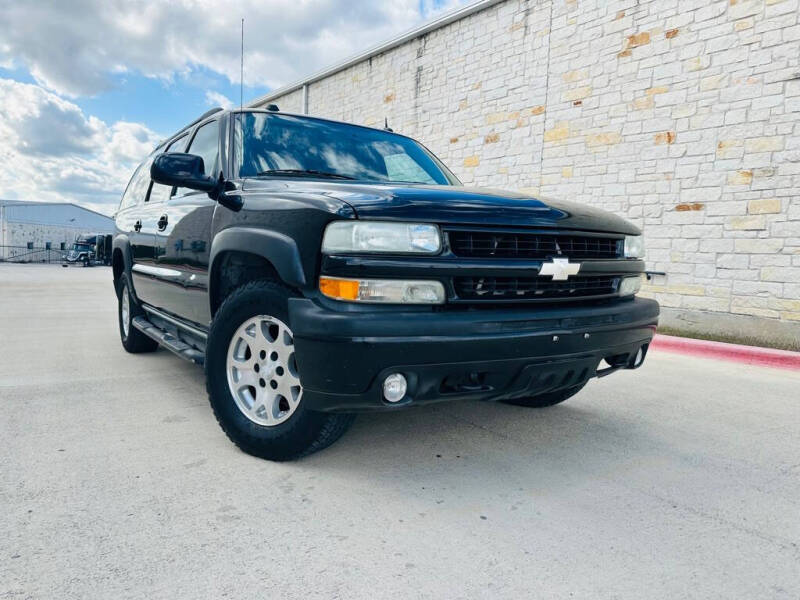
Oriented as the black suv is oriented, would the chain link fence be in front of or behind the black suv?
behind

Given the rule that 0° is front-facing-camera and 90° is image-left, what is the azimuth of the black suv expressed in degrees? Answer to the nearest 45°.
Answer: approximately 315°
